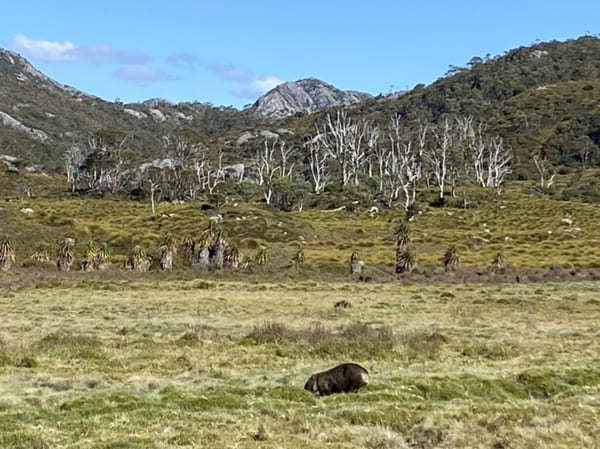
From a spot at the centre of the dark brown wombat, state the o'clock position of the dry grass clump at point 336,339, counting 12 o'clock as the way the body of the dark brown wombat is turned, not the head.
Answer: The dry grass clump is roughly at 3 o'clock from the dark brown wombat.

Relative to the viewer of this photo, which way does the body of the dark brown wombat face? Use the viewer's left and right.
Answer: facing to the left of the viewer
